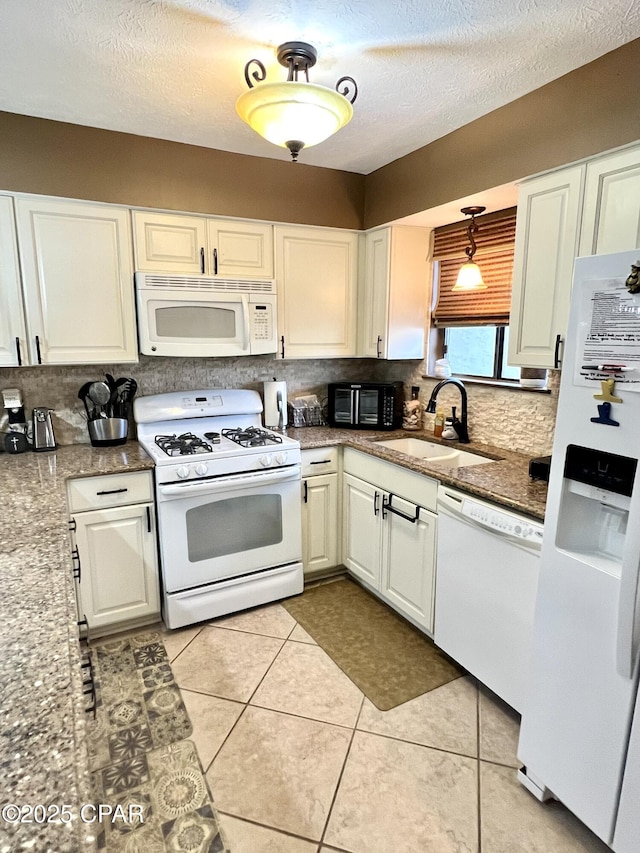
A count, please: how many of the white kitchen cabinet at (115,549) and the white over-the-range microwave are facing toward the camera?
2

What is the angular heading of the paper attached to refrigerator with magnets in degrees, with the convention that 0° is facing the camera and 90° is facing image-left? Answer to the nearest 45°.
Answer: approximately 45°

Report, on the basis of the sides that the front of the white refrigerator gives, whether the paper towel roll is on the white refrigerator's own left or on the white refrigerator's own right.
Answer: on the white refrigerator's own right

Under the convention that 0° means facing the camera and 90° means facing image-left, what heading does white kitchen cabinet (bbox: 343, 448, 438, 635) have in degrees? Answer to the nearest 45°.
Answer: approximately 45°

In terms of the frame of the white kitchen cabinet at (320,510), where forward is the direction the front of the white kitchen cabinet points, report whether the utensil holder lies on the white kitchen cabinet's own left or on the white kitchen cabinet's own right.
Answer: on the white kitchen cabinet's own right

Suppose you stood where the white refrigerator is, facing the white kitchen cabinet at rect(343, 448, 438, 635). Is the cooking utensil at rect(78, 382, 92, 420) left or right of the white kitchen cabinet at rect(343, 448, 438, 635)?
left
